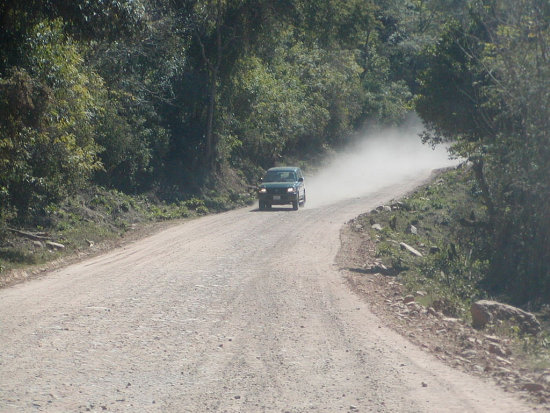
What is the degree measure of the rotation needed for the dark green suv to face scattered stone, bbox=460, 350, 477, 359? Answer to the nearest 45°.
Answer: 0° — it already faces it

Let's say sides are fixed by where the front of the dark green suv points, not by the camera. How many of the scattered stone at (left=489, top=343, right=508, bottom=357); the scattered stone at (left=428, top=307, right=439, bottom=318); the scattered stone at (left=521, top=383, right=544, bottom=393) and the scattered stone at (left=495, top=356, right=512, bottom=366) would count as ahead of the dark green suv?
4

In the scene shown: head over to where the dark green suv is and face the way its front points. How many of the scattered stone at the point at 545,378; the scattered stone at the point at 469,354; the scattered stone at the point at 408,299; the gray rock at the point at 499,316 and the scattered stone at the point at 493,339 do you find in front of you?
5

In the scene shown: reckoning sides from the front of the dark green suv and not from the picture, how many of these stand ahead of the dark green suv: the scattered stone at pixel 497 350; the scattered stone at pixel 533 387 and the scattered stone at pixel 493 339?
3

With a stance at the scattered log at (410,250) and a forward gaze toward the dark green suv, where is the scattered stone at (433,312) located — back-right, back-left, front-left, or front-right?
back-left

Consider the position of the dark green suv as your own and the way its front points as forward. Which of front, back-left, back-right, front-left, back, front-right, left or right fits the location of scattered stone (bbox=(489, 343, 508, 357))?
front

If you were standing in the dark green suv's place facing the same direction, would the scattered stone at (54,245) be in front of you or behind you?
in front

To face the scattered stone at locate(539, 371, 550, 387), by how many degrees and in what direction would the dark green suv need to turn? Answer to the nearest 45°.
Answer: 0° — it already faces it

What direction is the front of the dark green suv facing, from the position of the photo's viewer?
facing the viewer

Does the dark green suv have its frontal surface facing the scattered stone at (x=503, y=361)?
yes

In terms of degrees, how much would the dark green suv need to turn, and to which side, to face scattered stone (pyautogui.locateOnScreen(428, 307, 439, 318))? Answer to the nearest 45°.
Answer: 0° — it already faces it

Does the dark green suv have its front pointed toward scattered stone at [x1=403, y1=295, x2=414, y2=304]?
yes

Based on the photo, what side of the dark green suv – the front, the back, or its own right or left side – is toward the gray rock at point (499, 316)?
front
